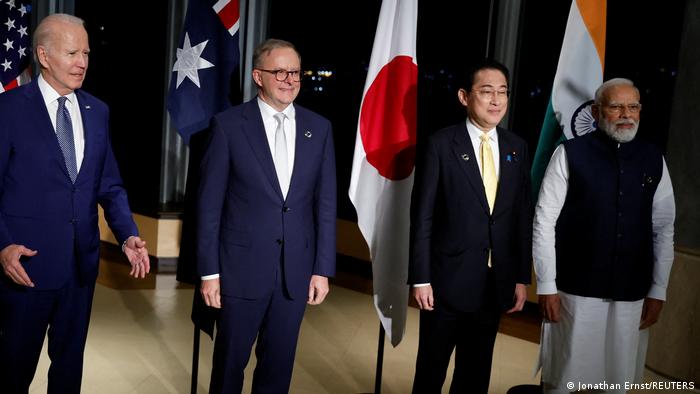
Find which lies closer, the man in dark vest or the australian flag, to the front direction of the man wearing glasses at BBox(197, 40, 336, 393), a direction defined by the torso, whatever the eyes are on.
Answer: the man in dark vest

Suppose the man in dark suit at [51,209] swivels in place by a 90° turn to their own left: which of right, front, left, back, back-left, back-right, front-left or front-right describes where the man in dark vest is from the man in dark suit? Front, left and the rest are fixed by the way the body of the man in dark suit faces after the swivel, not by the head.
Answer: front-right

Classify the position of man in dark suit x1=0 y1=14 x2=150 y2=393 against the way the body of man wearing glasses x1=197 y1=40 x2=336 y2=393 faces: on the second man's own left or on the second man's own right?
on the second man's own right

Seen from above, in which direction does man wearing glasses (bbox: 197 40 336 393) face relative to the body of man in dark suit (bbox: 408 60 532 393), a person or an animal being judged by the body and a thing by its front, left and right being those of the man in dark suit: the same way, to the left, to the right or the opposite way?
the same way

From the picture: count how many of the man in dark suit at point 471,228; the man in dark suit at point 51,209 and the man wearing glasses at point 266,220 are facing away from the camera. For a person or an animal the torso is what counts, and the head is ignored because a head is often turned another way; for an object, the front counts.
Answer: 0

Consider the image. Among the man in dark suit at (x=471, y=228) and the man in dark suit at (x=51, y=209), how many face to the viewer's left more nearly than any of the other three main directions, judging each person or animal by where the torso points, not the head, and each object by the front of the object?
0

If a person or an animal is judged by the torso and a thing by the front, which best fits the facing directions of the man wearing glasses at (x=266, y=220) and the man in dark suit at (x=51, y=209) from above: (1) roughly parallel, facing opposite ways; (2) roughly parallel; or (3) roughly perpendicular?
roughly parallel

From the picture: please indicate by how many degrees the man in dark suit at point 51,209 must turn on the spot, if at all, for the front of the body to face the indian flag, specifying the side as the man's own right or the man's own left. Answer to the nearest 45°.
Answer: approximately 45° to the man's own left

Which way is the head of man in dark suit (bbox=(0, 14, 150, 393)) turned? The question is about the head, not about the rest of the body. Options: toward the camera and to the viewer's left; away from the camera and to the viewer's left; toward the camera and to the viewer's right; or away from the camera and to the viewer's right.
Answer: toward the camera and to the viewer's right

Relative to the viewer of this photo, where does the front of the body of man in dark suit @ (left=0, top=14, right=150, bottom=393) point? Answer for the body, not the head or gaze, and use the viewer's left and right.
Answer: facing the viewer and to the right of the viewer

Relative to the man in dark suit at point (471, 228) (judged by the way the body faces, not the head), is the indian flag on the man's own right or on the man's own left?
on the man's own left

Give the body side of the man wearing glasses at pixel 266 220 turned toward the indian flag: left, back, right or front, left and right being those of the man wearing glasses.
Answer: left
